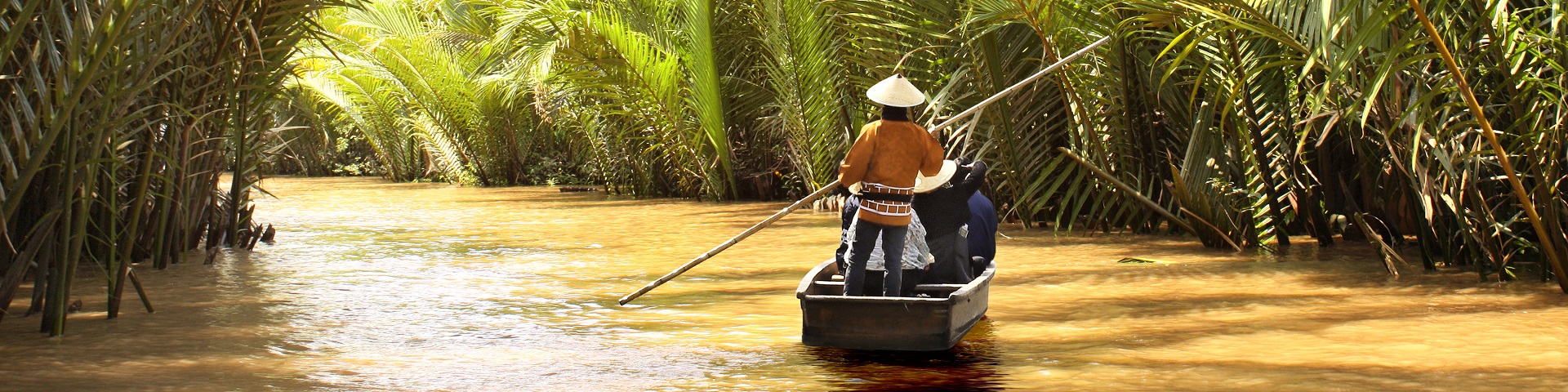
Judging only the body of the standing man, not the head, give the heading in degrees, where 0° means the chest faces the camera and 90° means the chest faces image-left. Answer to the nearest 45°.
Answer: approximately 180°

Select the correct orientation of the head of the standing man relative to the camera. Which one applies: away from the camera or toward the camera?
away from the camera
